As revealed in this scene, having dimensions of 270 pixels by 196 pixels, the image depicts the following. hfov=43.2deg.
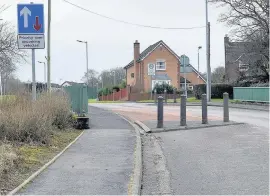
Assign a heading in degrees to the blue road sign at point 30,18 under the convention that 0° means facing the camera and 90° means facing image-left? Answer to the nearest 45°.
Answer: approximately 0°

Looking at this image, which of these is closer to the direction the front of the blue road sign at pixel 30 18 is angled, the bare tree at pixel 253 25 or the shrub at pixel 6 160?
the shrub

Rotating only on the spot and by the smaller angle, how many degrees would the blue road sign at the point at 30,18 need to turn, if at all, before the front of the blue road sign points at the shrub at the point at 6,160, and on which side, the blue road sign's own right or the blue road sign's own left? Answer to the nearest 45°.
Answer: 0° — it already faces it

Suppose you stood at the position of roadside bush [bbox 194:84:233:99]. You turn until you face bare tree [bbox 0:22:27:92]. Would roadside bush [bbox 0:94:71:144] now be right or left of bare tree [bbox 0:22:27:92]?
left

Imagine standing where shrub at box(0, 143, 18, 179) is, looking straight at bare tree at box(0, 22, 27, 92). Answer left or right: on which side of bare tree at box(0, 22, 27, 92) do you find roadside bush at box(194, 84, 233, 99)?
right

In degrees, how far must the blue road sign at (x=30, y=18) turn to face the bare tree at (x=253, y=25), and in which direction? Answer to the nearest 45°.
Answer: approximately 135° to its left

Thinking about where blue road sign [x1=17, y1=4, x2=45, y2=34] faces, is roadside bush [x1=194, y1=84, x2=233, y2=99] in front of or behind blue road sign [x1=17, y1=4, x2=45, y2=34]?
behind
